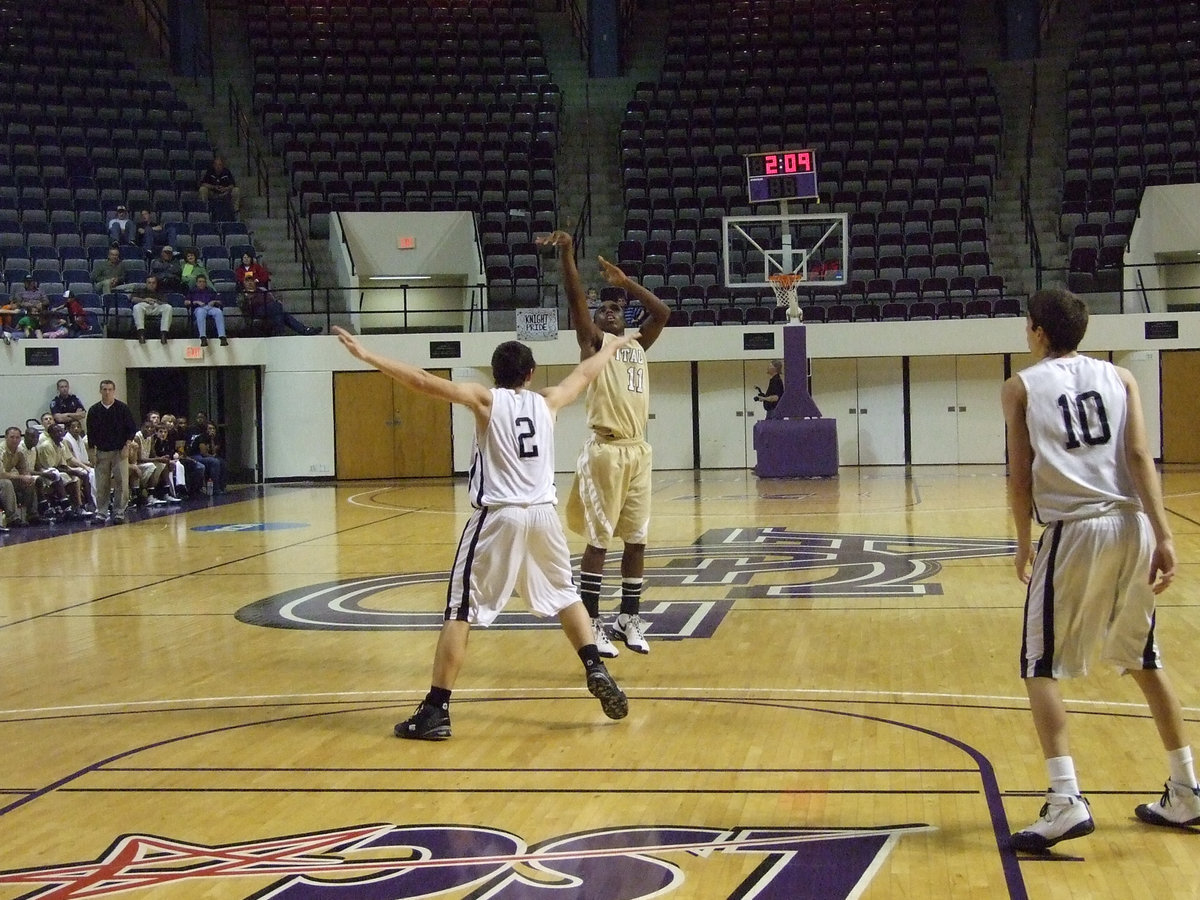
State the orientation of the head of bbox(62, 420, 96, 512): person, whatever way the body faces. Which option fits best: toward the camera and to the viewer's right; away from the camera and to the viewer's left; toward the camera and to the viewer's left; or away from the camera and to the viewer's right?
toward the camera and to the viewer's right

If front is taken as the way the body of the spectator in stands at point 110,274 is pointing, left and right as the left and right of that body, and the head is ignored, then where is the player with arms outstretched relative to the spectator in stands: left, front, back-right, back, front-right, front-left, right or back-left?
front-right

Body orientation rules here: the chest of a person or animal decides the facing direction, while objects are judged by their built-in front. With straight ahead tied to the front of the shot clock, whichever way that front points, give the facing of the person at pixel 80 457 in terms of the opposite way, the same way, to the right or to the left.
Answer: to the left

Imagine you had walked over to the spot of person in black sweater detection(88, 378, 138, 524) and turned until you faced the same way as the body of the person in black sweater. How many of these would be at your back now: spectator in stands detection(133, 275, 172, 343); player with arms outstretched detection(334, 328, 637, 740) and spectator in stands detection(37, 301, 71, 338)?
2

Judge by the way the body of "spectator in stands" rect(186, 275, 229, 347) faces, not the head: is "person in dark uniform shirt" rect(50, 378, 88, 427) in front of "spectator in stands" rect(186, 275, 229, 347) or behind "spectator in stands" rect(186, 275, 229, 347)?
in front

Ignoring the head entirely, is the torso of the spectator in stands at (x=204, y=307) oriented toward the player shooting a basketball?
yes

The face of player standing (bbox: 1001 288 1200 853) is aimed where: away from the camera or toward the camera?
away from the camera

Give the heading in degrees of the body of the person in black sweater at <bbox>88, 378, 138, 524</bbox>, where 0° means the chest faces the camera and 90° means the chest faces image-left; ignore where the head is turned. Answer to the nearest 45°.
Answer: approximately 0°

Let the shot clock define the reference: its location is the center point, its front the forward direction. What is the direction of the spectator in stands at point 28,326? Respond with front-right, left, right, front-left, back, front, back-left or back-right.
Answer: right
